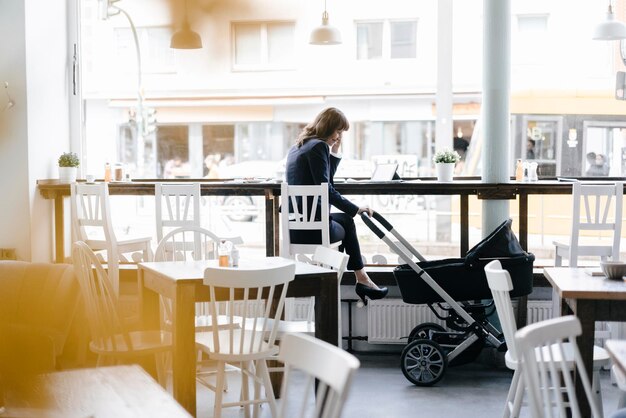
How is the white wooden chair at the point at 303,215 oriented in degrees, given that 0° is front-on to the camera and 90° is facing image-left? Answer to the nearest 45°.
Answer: approximately 180°

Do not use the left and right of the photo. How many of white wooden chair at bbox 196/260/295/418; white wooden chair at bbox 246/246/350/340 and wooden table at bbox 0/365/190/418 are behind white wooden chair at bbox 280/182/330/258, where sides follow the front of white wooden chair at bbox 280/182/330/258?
3

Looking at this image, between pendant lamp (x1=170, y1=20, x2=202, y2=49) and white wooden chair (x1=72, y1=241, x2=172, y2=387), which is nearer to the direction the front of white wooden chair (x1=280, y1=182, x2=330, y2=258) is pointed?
the pendant lamp

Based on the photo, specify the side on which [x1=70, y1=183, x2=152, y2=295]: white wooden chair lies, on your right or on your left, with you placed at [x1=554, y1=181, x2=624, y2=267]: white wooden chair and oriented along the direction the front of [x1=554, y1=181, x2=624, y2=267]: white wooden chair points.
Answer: on your left

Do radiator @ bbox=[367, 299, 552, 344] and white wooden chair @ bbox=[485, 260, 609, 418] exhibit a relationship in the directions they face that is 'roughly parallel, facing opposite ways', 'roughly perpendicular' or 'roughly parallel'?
roughly perpendicular

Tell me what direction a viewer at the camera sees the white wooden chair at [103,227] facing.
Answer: facing away from the viewer and to the right of the viewer

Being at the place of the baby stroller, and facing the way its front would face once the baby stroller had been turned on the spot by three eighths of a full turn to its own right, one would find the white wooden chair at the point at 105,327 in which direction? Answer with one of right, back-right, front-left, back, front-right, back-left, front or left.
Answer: front

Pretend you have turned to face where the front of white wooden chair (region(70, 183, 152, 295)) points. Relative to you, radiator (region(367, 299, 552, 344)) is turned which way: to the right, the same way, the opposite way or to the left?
the opposite way

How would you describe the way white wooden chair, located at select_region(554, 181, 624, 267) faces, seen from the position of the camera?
facing away from the viewer and to the left of the viewer

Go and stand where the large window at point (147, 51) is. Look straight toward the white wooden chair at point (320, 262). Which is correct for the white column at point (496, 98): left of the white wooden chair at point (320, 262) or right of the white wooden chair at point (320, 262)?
left

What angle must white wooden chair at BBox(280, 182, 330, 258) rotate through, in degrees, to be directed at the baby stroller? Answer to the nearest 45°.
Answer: approximately 135° to its right

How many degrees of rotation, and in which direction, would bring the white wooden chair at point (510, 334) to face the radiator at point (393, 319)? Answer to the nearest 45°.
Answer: approximately 135° to its left

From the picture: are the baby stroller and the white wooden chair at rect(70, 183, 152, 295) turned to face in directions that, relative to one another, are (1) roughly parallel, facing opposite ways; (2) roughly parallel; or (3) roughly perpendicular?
roughly perpendicular

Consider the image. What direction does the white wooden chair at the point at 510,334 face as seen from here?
to the viewer's right
